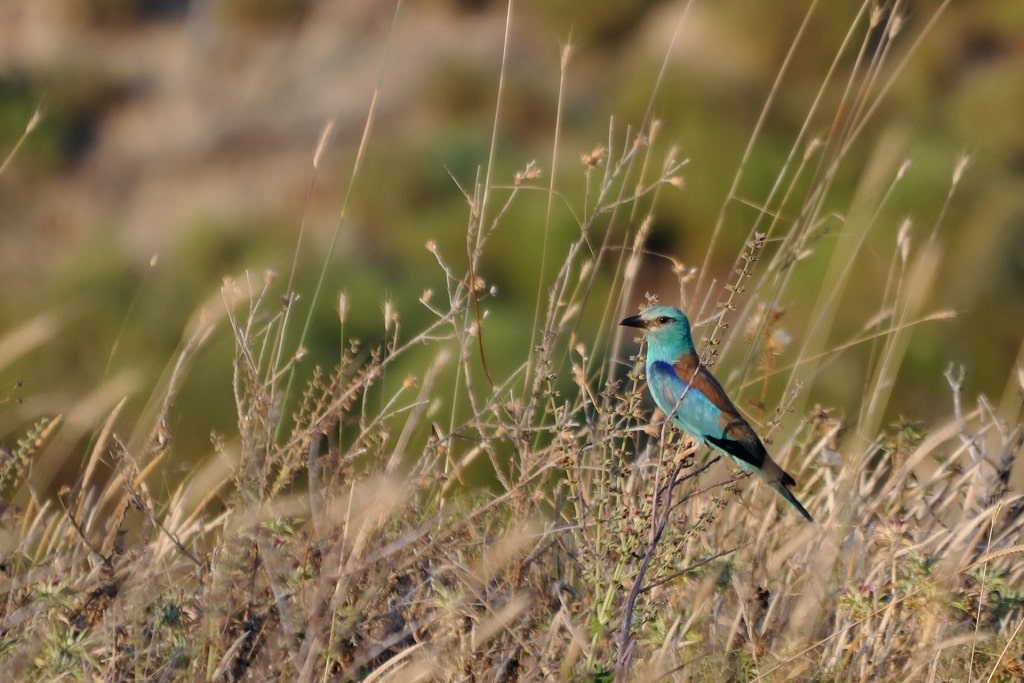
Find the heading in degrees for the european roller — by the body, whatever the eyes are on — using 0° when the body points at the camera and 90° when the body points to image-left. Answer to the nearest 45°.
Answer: approximately 90°
